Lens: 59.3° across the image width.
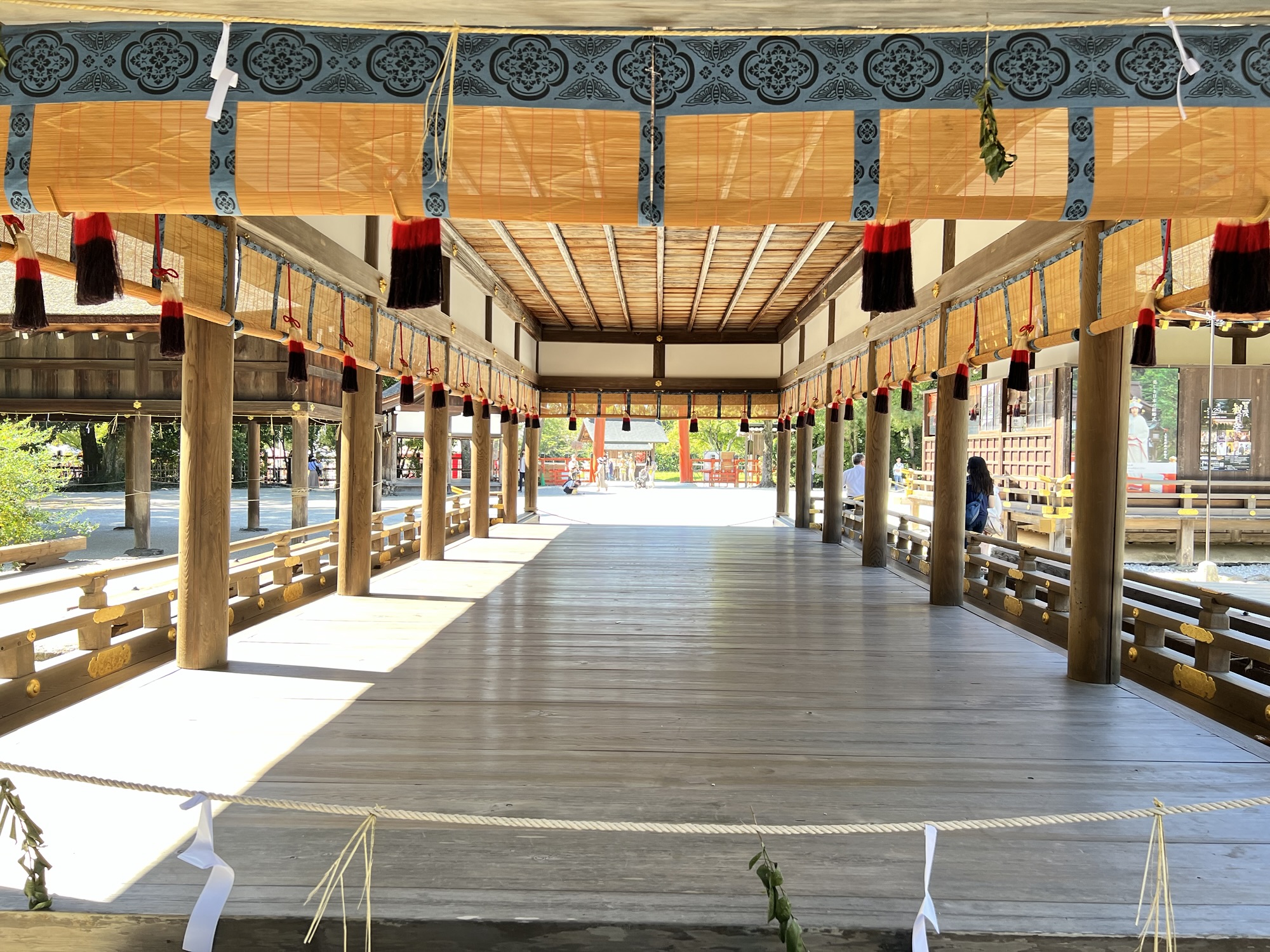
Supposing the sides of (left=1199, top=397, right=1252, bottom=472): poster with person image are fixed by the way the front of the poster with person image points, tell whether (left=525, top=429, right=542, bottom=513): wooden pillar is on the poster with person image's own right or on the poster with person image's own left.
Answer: on the poster with person image's own right

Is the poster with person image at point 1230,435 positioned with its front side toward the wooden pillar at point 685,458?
no

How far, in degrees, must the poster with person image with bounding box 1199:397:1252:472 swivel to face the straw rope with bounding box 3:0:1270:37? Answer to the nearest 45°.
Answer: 0° — it already faces it

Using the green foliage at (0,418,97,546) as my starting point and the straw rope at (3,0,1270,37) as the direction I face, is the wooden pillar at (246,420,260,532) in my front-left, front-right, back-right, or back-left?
back-left

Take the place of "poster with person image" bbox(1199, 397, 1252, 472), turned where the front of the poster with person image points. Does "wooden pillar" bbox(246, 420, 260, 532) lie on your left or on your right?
on your right

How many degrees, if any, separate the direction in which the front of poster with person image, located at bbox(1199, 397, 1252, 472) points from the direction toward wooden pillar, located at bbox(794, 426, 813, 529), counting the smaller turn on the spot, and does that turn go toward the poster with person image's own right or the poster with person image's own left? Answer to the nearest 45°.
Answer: approximately 90° to the poster with person image's own right

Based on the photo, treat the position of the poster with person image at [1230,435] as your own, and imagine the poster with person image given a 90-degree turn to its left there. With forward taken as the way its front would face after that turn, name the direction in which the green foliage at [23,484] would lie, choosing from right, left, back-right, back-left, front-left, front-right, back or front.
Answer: back-right

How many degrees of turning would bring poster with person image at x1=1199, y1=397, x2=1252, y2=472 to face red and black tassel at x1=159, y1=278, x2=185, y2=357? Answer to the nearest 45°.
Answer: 0° — it already faces it

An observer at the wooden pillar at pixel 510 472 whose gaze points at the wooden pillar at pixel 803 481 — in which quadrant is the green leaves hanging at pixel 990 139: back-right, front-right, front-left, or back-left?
front-right

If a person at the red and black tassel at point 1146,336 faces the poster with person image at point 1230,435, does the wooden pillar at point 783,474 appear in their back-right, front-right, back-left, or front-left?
front-left

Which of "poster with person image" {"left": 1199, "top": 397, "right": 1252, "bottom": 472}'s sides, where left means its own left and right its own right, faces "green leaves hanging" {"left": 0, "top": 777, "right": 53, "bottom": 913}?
front

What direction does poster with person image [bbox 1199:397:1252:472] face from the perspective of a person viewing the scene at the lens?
facing the viewer

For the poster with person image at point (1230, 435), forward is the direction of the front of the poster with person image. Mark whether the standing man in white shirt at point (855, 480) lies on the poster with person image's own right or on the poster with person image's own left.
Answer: on the poster with person image's own right

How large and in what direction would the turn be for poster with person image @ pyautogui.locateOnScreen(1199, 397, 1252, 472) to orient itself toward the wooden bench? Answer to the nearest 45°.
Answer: approximately 45° to its right

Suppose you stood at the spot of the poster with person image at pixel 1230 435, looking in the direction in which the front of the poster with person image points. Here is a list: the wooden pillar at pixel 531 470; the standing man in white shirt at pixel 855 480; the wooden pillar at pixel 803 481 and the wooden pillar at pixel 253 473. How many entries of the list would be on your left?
0

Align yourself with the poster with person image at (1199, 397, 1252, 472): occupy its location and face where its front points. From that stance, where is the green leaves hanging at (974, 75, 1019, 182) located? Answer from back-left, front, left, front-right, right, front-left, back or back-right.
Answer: front

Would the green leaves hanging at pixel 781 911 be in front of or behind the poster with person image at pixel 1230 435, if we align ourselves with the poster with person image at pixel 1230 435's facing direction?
in front
